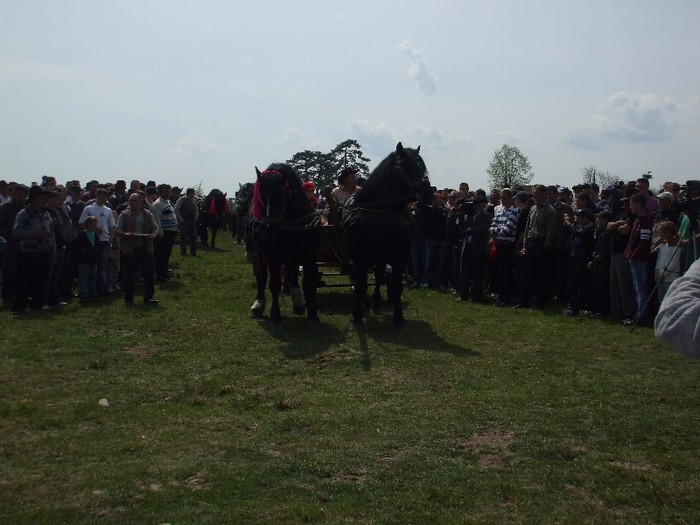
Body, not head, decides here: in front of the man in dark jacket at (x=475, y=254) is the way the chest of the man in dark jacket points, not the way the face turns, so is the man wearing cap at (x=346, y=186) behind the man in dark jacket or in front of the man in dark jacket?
in front

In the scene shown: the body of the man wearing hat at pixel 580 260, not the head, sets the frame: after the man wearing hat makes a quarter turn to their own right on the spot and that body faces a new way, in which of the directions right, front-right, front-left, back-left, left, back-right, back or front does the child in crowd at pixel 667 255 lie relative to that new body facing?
back-right

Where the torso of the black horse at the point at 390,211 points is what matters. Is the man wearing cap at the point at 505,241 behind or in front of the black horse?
behind

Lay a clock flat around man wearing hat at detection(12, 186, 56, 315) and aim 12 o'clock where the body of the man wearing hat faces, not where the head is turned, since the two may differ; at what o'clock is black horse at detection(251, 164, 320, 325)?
The black horse is roughly at 12 o'clock from the man wearing hat.

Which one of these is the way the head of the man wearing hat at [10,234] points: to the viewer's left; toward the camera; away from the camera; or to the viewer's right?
to the viewer's right

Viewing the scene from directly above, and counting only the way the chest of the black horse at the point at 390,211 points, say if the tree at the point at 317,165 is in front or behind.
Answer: behind

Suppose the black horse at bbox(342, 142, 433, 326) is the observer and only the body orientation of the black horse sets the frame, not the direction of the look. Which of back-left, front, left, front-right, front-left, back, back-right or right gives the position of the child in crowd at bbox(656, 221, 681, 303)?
left

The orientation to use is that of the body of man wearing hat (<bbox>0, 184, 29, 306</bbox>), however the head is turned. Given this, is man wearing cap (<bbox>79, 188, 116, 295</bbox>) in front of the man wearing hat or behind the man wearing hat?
in front

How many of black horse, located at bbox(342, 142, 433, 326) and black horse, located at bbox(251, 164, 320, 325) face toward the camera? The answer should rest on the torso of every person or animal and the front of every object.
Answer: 2

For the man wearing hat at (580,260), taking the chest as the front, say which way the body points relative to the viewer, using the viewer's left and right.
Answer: facing to the left of the viewer

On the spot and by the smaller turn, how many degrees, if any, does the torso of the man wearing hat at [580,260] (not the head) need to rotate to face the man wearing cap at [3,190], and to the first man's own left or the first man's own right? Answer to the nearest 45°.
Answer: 0° — they already face them

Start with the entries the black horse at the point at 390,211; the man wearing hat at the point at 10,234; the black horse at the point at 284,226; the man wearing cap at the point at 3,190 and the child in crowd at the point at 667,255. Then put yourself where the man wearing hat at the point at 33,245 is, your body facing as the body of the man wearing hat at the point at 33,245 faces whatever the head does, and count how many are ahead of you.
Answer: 3

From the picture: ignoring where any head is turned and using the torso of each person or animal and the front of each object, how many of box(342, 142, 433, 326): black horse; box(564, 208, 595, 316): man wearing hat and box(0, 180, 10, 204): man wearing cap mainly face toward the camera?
1

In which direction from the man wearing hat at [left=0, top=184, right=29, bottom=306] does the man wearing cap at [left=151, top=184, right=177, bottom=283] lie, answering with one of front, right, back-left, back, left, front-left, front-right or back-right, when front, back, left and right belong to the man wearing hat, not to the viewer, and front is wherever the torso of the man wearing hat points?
front-left

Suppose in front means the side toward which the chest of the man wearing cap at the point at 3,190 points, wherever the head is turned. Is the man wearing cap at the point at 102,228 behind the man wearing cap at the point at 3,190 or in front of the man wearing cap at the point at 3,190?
in front
